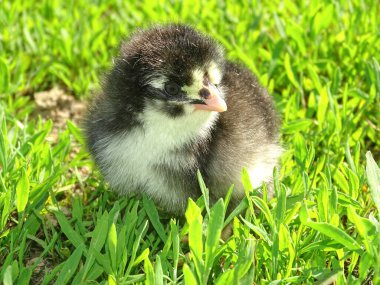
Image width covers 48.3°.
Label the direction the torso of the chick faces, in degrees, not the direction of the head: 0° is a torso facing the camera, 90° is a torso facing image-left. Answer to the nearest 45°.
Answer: approximately 45°
